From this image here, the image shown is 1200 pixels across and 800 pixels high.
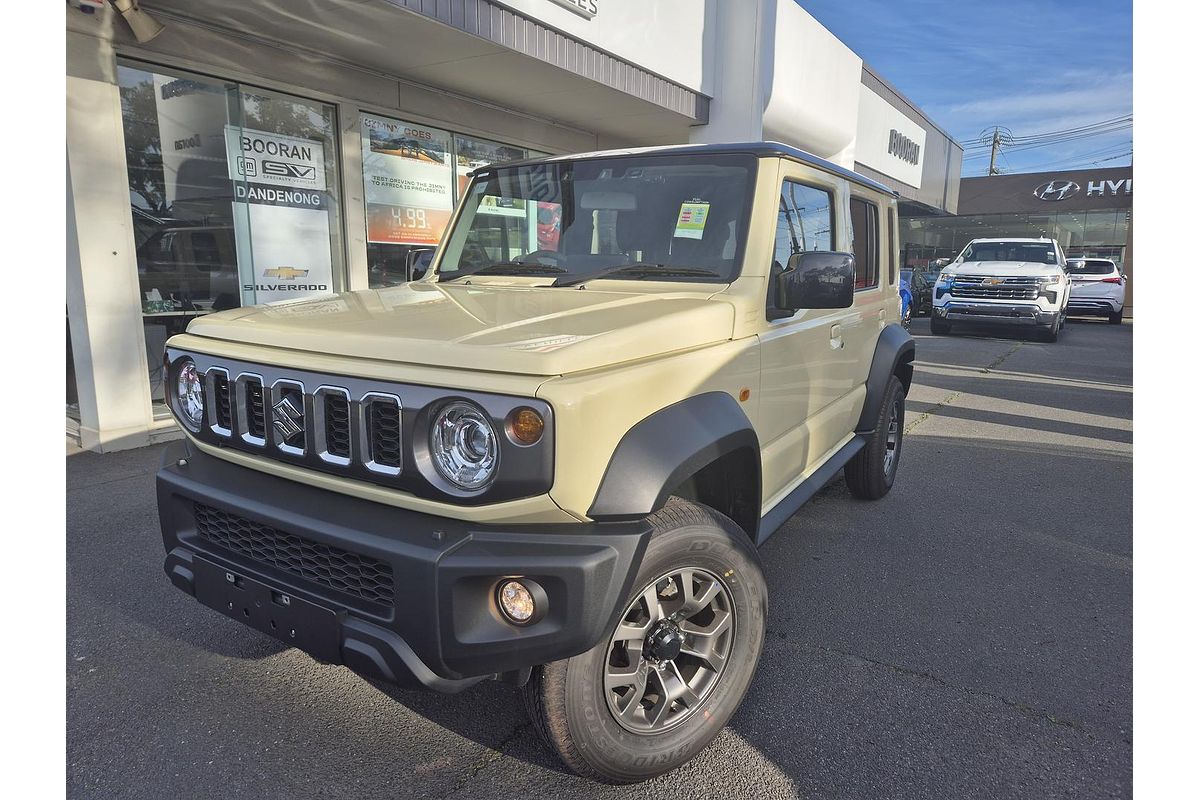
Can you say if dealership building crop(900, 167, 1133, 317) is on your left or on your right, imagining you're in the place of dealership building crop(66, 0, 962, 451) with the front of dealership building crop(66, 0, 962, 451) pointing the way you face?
on your left

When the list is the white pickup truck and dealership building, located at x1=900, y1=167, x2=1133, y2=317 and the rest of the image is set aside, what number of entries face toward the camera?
2

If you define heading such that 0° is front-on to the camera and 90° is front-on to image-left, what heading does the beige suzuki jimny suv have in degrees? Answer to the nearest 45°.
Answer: approximately 45°

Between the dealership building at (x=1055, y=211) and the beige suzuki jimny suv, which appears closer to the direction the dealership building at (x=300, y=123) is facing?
the beige suzuki jimny suv

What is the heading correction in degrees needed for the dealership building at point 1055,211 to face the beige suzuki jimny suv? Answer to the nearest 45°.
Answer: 0° — it already faces it

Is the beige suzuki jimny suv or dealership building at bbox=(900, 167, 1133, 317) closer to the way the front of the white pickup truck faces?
the beige suzuki jimny suv

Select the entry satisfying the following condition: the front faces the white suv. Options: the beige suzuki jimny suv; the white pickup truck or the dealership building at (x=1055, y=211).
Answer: the dealership building

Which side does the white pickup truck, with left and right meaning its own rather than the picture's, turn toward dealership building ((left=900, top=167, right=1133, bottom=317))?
back

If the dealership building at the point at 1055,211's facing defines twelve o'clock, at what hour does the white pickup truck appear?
The white pickup truck is roughly at 12 o'clock from the dealership building.
